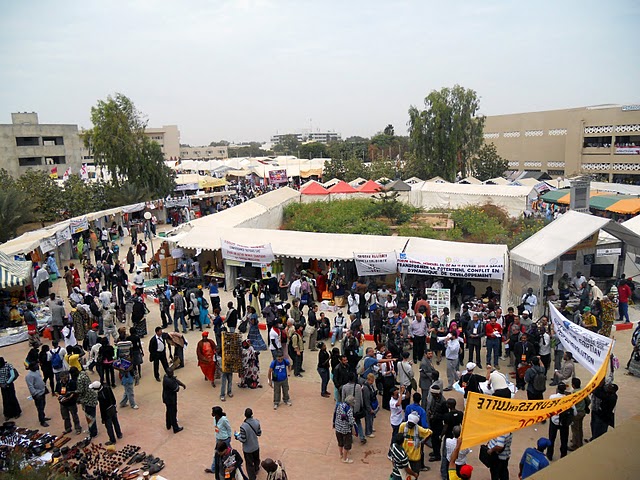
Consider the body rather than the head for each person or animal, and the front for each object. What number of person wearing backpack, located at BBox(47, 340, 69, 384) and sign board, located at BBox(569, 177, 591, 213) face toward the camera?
1

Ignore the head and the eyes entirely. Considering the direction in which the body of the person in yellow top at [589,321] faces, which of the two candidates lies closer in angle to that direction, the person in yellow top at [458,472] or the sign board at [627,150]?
the person in yellow top

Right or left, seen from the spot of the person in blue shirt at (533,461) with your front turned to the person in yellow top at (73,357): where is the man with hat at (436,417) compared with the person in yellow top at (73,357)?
right

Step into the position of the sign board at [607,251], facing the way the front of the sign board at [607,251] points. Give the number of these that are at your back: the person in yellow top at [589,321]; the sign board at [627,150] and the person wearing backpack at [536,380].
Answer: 1

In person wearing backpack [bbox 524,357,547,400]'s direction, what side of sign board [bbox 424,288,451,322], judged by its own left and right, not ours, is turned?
front

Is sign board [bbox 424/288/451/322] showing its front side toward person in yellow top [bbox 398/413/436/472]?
yes

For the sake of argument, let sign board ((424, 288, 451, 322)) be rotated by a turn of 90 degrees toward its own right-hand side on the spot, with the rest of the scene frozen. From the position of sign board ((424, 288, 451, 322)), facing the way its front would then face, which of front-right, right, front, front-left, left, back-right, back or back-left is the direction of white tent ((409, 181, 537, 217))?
right

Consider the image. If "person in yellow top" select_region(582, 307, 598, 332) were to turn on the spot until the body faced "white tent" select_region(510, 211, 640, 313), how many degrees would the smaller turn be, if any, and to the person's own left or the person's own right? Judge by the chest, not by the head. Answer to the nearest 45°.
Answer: approximately 135° to the person's own right

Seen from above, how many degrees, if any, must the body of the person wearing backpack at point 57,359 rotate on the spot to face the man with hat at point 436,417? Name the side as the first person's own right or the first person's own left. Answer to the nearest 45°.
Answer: approximately 135° to the first person's own right

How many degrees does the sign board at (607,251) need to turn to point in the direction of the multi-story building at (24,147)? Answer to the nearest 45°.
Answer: approximately 90° to its right

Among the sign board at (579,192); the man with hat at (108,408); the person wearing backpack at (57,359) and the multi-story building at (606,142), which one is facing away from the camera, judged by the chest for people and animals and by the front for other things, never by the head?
the person wearing backpack

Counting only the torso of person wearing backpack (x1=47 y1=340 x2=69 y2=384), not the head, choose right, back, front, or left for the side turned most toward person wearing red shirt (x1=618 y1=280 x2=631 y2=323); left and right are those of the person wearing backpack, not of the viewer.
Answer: right

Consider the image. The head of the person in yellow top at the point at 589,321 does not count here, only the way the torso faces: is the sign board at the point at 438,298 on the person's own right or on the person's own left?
on the person's own right
